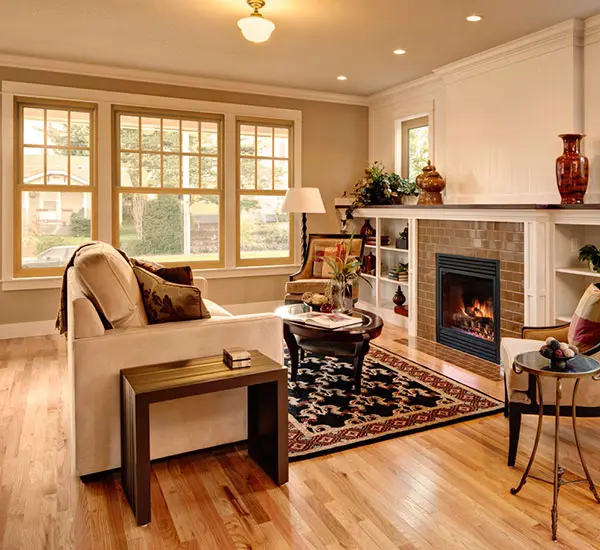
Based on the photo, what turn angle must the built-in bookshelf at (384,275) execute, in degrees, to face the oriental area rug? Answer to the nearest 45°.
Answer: approximately 45° to its left

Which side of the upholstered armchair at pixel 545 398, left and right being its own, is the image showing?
left

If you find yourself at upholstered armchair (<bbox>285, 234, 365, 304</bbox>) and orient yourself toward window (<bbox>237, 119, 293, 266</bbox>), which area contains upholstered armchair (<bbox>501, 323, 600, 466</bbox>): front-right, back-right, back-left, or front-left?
back-left

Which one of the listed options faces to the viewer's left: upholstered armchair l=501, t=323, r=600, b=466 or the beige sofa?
the upholstered armchair

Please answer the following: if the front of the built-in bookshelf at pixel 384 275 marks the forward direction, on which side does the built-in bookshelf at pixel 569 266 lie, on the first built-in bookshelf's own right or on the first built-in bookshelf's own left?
on the first built-in bookshelf's own left

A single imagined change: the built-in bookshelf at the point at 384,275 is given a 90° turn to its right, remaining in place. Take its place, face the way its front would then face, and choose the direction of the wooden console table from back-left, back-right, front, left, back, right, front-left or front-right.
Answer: back-left

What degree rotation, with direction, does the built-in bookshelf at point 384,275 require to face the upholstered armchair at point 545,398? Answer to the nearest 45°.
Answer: approximately 45° to its left

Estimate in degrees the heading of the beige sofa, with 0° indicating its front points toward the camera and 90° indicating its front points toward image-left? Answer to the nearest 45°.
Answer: approximately 270°

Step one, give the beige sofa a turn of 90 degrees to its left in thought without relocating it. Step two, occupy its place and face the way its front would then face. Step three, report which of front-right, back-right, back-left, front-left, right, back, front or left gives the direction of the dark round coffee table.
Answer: front-right

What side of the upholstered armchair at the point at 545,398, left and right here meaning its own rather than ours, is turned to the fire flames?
right

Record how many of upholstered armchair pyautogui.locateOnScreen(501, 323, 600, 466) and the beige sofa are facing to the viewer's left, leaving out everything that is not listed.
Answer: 1
